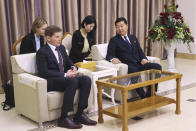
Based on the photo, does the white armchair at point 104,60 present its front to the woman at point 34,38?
no

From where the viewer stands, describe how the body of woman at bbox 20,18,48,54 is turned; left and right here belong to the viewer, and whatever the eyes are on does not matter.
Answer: facing the viewer and to the right of the viewer

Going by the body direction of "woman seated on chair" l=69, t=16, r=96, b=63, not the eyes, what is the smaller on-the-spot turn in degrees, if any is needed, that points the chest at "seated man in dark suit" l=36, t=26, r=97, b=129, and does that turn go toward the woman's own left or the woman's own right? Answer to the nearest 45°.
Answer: approximately 45° to the woman's own right

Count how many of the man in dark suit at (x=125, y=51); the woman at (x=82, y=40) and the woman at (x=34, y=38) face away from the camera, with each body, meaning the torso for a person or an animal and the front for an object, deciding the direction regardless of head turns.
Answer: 0

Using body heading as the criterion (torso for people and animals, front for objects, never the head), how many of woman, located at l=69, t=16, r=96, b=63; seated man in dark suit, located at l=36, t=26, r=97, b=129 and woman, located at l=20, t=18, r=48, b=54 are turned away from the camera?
0

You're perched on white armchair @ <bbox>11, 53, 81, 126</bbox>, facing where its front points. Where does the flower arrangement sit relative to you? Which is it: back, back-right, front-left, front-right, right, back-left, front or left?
left

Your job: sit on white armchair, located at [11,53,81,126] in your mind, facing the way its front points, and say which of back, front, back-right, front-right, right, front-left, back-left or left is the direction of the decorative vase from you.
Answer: left

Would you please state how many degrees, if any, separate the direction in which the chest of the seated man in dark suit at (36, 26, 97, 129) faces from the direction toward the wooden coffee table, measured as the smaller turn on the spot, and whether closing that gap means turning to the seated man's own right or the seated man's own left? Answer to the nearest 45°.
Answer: approximately 45° to the seated man's own left

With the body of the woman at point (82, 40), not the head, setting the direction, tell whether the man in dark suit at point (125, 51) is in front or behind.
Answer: in front

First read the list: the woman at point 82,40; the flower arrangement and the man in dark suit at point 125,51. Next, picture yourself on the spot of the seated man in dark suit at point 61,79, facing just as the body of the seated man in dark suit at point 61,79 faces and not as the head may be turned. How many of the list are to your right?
0

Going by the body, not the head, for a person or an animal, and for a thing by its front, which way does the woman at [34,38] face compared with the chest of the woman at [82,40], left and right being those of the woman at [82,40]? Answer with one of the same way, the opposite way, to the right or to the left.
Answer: the same way

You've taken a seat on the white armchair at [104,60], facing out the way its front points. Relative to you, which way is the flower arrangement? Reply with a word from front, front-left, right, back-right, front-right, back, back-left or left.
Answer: left

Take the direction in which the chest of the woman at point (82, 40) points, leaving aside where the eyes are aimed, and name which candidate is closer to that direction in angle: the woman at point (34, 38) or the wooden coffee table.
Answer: the wooden coffee table

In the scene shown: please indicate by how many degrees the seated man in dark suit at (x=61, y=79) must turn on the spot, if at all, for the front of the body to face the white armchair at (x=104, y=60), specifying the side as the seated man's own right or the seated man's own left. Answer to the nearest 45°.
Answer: approximately 90° to the seated man's own left

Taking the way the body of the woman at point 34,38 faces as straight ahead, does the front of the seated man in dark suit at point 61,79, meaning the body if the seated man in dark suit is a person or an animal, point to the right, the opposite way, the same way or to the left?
the same way

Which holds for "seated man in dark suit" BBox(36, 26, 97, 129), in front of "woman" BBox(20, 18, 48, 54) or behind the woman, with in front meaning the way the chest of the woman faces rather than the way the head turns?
in front
